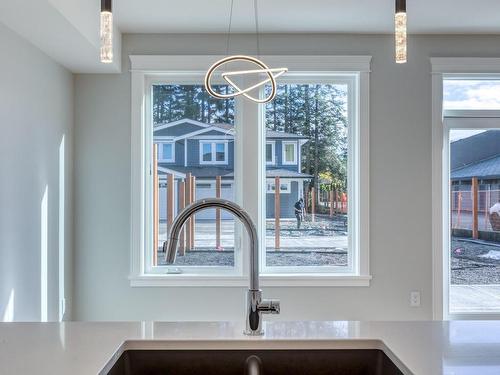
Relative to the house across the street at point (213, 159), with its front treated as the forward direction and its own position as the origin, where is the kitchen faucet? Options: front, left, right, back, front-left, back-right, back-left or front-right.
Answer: front

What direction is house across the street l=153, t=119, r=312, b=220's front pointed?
toward the camera

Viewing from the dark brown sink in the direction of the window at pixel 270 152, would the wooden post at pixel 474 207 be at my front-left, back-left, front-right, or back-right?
front-right

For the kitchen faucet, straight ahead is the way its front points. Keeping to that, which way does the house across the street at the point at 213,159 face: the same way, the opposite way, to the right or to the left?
to the left

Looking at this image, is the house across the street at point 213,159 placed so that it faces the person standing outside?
no

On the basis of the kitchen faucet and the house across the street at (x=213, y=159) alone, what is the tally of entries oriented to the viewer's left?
1

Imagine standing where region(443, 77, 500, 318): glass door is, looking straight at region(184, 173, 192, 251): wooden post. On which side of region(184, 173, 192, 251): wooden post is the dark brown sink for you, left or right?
left

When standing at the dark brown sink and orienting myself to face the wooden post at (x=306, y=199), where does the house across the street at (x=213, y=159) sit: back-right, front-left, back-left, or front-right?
front-left

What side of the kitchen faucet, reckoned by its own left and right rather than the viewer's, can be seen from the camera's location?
left

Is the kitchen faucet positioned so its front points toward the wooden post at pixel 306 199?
no

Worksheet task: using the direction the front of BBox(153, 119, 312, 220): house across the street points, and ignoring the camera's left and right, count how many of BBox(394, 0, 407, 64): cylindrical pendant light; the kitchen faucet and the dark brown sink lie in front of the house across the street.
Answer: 3

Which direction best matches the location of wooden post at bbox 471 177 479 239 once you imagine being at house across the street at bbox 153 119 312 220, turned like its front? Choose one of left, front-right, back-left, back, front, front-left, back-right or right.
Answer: left

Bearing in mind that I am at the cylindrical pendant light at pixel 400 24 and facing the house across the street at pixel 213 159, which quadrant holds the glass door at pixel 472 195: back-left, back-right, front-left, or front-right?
front-right
